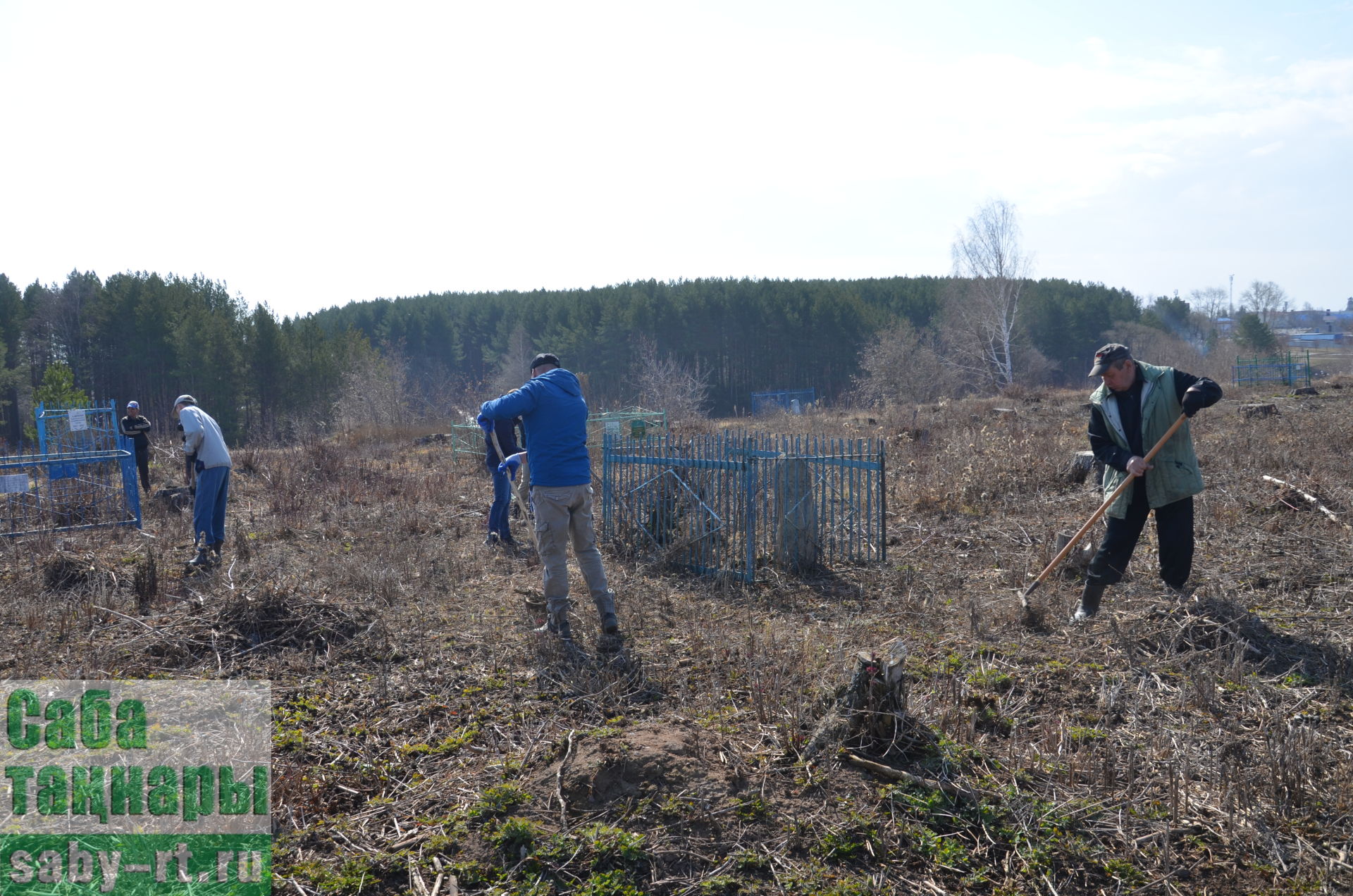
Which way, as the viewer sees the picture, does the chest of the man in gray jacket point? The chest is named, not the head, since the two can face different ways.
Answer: to the viewer's left

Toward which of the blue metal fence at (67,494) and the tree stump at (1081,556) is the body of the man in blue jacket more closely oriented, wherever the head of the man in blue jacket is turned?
the blue metal fence

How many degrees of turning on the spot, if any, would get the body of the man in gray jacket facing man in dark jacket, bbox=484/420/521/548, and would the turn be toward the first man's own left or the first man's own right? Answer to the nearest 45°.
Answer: approximately 180°

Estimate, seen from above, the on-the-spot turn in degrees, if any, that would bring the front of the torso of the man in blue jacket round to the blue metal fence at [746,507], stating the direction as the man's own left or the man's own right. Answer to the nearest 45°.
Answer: approximately 90° to the man's own right

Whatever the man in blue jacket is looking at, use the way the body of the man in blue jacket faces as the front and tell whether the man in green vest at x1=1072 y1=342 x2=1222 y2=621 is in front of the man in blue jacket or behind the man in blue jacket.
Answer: behind

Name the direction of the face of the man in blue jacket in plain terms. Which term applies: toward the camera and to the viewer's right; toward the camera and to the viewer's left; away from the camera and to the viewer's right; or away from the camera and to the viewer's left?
away from the camera and to the viewer's left

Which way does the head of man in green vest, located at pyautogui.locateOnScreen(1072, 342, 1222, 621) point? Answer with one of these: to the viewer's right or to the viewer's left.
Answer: to the viewer's left

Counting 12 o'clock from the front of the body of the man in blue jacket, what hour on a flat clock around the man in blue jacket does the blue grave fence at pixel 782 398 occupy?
The blue grave fence is roughly at 2 o'clock from the man in blue jacket.

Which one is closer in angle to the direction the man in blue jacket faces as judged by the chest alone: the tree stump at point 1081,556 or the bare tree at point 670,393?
the bare tree

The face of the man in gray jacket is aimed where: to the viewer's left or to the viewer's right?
to the viewer's left
